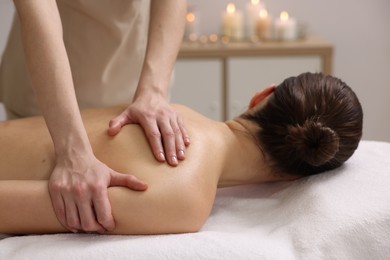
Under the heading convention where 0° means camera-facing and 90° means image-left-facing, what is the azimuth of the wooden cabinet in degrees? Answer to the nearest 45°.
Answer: approximately 0°

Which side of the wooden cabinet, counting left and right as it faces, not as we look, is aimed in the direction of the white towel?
front

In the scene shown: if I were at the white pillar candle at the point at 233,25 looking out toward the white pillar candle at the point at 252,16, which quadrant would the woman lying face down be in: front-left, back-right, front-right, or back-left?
back-right

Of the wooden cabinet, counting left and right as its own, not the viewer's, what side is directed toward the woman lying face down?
front
